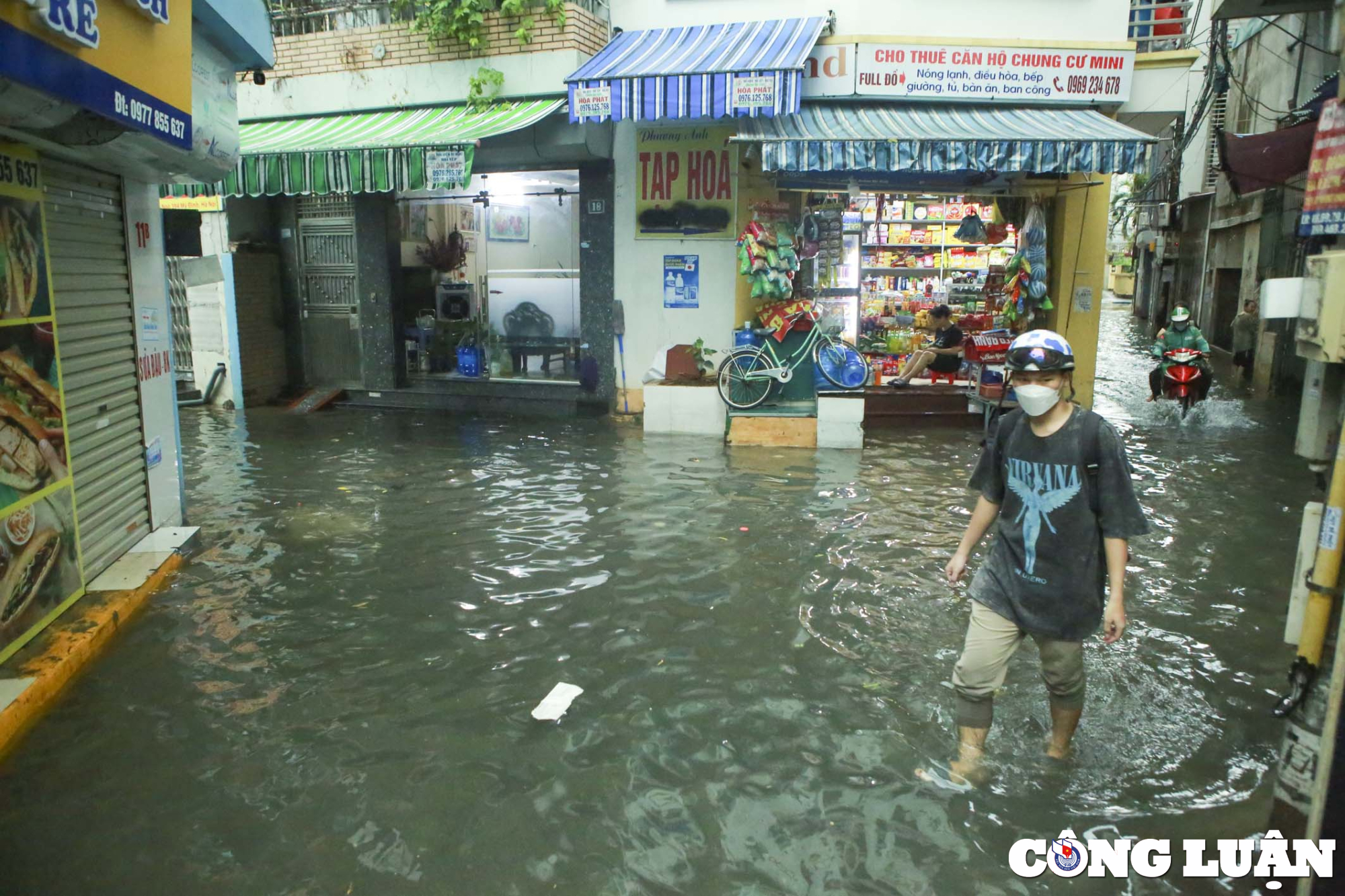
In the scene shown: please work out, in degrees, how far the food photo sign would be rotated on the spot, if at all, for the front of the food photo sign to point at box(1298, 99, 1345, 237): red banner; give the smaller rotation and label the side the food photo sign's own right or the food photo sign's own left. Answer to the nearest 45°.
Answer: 0° — it already faces it

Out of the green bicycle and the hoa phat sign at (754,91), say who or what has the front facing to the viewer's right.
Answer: the green bicycle

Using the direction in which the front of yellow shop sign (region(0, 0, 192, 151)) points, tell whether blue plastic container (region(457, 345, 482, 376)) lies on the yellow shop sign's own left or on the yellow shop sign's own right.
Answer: on the yellow shop sign's own left

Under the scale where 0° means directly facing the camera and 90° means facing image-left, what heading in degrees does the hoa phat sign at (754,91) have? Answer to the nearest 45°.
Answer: approximately 0°

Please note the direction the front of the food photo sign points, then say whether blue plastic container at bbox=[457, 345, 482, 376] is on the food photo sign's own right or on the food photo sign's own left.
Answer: on the food photo sign's own left

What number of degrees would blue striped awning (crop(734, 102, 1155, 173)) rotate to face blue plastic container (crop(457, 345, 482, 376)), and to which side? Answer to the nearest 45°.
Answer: approximately 90° to its right

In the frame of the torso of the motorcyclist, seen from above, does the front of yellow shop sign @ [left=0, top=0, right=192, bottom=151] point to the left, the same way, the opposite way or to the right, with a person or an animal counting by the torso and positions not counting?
to the left

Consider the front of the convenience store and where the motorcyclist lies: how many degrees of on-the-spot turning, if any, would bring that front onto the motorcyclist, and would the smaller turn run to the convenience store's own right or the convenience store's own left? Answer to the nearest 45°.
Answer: approximately 90° to the convenience store's own left

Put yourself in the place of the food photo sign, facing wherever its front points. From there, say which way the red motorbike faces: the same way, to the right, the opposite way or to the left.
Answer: to the right

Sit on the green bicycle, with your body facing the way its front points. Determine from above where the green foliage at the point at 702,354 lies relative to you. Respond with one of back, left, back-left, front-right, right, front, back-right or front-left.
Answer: back-left

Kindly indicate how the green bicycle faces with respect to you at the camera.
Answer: facing to the right of the viewer

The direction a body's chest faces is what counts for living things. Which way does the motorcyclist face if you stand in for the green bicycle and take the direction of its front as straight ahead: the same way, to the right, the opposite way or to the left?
to the right

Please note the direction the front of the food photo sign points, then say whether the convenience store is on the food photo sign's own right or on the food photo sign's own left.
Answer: on the food photo sign's own left

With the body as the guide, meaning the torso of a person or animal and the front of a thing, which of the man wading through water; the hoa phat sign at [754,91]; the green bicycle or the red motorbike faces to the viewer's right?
the green bicycle
